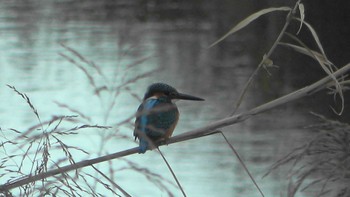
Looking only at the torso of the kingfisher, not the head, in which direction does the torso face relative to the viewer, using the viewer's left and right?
facing away from the viewer and to the right of the viewer
